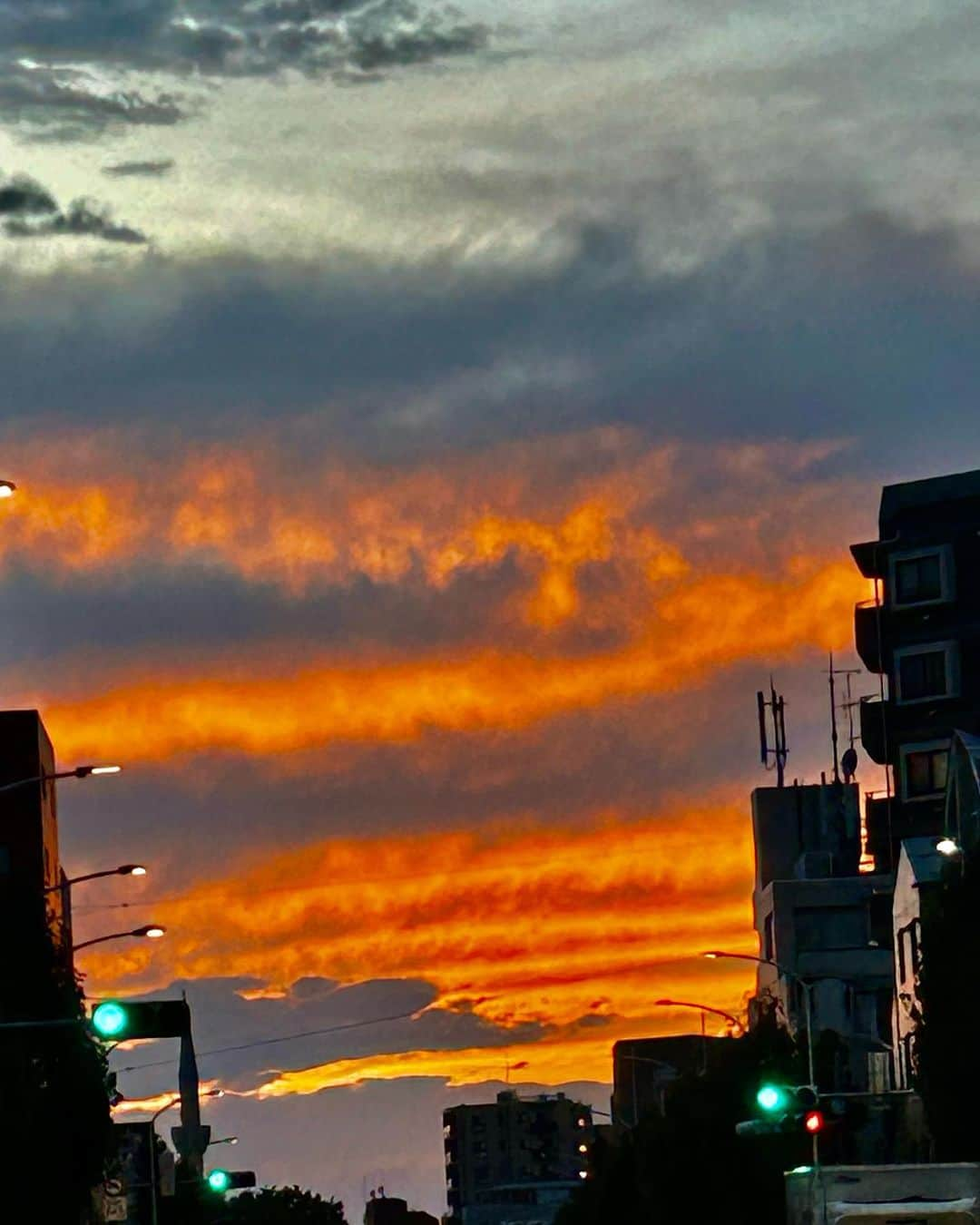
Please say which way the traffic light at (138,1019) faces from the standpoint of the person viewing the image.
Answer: facing the viewer
